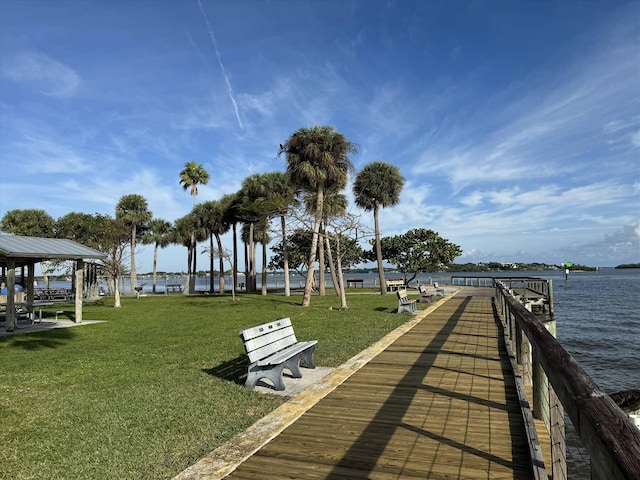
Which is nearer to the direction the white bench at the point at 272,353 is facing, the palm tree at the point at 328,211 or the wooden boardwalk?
the wooden boardwalk

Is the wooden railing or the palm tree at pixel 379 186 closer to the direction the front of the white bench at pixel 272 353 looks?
the wooden railing

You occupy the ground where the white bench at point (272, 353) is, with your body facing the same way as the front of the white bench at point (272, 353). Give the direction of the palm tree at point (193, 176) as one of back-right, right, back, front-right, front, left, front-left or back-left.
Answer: back-left

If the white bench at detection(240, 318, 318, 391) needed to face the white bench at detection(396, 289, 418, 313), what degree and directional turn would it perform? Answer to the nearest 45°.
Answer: approximately 90° to its left

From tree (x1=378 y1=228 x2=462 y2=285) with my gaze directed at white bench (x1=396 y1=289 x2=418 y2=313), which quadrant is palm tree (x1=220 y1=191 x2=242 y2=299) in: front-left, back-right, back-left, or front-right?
front-right

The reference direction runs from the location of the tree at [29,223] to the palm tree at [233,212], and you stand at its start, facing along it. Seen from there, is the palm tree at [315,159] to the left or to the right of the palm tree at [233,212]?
right

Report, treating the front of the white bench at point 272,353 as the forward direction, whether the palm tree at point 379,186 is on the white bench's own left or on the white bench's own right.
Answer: on the white bench's own left

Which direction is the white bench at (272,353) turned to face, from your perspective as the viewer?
facing the viewer and to the right of the viewer

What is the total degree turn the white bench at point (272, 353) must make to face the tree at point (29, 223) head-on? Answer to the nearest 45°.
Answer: approximately 180°

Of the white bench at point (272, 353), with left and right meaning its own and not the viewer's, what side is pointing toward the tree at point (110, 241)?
back

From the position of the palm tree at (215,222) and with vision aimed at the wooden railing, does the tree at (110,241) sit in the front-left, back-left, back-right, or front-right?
front-right

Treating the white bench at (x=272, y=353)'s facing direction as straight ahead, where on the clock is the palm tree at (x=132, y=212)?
The palm tree is roughly at 7 o'clock from the white bench.

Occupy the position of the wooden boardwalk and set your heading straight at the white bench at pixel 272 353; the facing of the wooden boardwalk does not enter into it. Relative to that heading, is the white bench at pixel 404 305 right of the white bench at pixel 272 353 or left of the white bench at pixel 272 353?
right

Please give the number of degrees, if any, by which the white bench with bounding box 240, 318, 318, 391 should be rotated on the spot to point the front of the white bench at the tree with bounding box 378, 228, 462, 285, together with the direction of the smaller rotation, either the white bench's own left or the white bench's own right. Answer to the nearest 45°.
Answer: approximately 135° to the white bench's own left

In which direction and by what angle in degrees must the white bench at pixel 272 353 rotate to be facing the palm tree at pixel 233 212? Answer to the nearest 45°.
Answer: approximately 135° to its left

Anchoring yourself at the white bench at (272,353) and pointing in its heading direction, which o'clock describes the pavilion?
The pavilion is roughly at 6 o'clock from the white bench.
